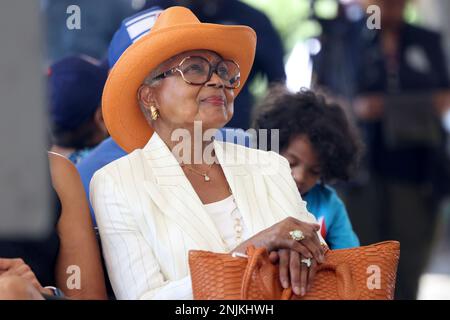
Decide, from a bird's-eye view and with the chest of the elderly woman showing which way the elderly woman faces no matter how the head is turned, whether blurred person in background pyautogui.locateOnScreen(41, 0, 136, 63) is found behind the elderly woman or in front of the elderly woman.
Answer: behind

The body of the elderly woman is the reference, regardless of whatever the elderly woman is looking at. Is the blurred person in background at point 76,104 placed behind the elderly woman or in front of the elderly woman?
behind

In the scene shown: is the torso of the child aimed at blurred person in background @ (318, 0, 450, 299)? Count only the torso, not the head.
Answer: no

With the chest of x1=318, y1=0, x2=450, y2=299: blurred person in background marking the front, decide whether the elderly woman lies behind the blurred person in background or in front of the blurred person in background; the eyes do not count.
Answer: in front

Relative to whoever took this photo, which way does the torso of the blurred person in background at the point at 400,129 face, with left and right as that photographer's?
facing the viewer

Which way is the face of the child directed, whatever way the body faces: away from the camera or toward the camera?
toward the camera

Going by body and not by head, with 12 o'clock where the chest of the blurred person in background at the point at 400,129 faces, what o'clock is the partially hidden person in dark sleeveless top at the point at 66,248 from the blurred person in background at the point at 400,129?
the partially hidden person in dark sleeveless top at the point at 66,248 is roughly at 1 o'clock from the blurred person in background at the point at 400,129.

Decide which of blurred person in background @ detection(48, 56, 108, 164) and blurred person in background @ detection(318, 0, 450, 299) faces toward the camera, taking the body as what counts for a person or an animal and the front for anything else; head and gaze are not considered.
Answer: blurred person in background @ detection(318, 0, 450, 299)

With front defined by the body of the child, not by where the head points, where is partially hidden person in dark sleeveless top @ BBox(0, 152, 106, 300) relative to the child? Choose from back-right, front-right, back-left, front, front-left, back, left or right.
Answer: front

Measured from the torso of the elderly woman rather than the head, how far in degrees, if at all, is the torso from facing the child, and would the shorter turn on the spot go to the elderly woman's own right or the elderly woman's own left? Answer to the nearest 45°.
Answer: approximately 90° to the elderly woman's own left

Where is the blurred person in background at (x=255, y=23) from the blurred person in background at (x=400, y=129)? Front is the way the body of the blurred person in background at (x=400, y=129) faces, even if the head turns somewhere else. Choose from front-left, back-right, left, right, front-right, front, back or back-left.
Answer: front-right

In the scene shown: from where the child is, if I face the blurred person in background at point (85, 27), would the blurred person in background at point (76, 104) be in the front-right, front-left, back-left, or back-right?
front-left

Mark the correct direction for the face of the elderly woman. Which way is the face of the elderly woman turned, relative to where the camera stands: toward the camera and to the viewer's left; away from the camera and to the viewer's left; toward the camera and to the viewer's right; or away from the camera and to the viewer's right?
toward the camera and to the viewer's right

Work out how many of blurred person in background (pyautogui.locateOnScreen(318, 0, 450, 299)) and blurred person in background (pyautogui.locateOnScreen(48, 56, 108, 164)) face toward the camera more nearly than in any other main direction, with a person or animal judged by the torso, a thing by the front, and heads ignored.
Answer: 1
